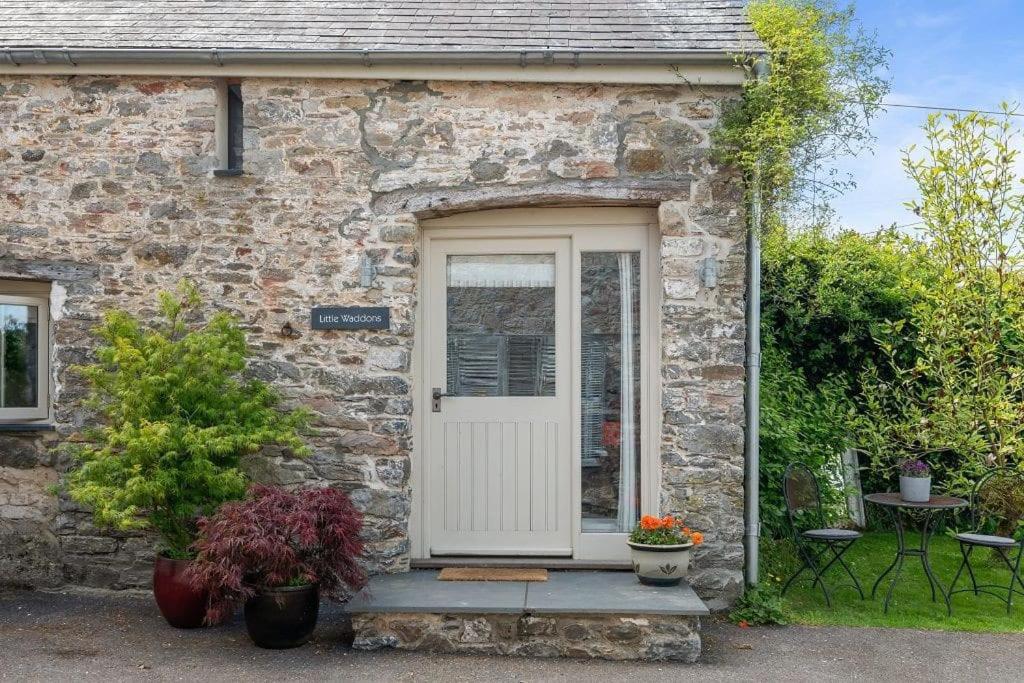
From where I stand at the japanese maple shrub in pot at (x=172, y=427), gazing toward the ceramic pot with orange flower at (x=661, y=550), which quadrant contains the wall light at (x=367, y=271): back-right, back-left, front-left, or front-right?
front-left

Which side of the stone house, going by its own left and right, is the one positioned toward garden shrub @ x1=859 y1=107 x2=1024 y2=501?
left

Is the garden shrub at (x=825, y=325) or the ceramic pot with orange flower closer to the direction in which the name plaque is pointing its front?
the ceramic pot with orange flower

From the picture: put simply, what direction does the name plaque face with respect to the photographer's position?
facing the viewer

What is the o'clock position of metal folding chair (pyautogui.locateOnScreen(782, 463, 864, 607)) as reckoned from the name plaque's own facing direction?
The metal folding chair is roughly at 9 o'clock from the name plaque.

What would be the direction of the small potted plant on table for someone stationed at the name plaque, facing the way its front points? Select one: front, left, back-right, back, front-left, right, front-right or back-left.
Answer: left

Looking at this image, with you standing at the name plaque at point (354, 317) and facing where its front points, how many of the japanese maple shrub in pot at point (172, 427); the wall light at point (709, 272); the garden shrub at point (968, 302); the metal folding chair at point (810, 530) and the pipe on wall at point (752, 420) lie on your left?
4

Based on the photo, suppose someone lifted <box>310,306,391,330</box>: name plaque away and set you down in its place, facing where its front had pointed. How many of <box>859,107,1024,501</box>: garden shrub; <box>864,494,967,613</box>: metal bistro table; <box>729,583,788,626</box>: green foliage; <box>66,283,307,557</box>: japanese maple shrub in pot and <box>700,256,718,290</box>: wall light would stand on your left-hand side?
4

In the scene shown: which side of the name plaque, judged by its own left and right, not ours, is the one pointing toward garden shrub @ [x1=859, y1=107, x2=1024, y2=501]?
left

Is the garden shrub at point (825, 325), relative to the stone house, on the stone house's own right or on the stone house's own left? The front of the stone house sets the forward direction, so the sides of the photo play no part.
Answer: on the stone house's own left

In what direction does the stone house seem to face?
toward the camera
